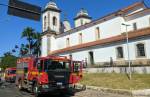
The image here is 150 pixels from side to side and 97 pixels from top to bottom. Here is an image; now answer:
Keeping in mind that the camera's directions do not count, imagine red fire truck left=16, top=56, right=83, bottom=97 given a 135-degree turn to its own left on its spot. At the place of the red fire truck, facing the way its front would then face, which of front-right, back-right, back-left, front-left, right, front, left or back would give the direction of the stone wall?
front-right

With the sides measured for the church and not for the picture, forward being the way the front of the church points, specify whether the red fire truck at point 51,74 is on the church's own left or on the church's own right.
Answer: on the church's own left

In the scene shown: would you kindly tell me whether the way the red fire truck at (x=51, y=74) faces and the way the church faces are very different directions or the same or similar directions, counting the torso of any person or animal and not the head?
very different directions

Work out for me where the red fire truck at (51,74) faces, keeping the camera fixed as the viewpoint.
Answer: facing the viewer and to the right of the viewer
